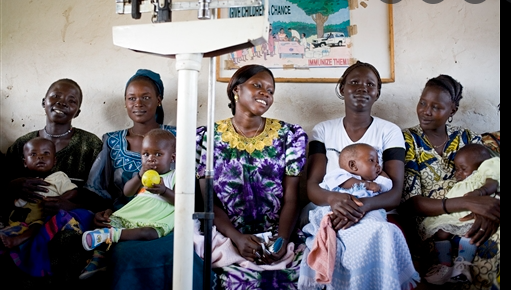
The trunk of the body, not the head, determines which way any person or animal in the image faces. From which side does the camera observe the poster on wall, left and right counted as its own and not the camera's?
front
